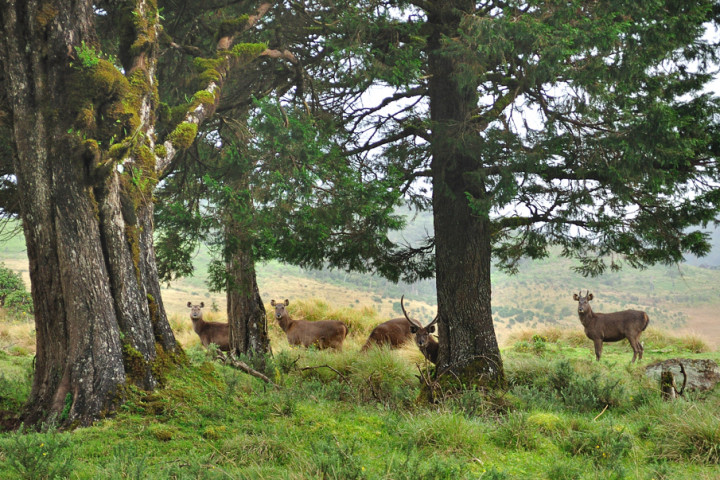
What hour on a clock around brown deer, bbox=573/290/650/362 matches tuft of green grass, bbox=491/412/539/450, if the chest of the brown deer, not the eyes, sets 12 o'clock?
The tuft of green grass is roughly at 9 o'clock from the brown deer.

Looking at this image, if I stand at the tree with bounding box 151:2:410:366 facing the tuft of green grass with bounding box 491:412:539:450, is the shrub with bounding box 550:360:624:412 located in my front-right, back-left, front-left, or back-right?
front-left

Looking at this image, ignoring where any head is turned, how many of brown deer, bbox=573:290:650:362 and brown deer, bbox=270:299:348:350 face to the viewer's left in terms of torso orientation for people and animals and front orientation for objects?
2

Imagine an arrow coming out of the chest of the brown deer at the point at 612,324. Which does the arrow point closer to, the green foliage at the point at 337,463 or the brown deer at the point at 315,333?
the brown deer

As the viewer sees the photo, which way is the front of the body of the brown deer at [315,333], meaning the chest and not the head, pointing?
to the viewer's left

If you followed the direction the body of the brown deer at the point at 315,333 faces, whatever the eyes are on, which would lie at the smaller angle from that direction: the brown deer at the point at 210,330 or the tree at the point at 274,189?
the brown deer

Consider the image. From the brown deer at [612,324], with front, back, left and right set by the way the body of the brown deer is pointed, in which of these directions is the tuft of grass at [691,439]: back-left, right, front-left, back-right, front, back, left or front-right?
left

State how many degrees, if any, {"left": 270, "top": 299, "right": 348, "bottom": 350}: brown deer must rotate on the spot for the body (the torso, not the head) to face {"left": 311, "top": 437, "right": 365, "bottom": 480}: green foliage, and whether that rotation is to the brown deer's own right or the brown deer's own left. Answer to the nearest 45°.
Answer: approximately 90° to the brown deer's own left

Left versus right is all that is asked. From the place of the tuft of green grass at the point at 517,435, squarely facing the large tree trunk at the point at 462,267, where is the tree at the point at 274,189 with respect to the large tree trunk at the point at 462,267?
left

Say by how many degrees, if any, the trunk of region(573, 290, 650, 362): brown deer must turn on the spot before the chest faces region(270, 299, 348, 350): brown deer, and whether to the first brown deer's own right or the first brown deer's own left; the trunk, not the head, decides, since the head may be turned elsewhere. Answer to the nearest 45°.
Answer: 0° — it already faces it

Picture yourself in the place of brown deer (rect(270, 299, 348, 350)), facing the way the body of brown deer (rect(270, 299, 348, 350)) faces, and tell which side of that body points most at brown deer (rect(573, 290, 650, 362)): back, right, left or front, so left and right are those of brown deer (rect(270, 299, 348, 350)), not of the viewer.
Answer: back

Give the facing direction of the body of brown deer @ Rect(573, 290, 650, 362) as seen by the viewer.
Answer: to the viewer's left
